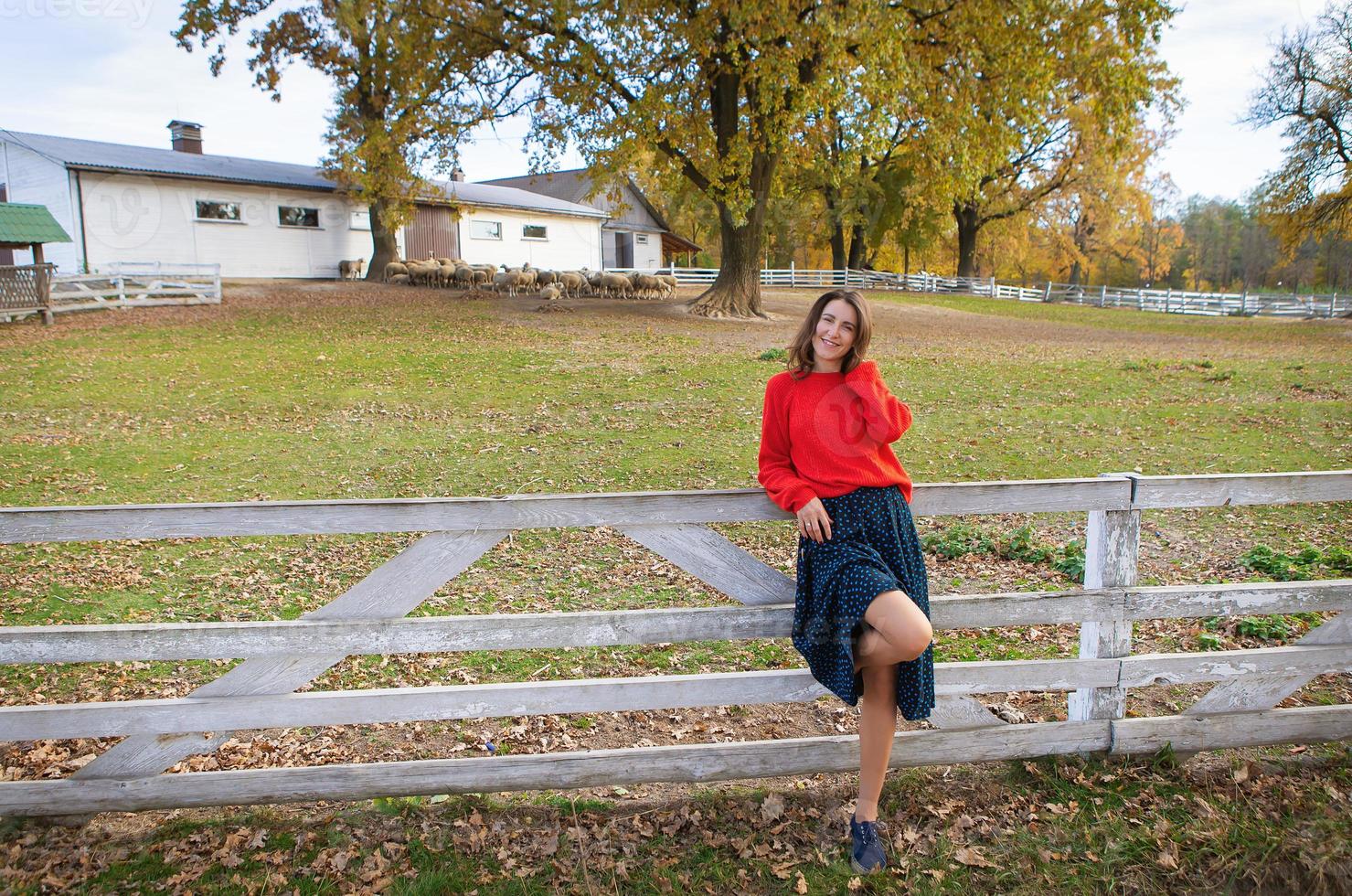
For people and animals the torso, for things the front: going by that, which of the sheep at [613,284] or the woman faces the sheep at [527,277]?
the sheep at [613,284]

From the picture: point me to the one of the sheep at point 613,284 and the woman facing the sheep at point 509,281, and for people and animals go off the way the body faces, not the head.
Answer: the sheep at point 613,284

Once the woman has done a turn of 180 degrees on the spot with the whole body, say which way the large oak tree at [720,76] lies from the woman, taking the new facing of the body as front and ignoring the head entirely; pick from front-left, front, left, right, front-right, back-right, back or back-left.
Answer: front

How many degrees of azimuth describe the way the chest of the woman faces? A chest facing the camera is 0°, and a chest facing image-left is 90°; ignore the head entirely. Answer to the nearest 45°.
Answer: approximately 0°

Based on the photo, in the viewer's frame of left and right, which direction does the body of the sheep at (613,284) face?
facing to the left of the viewer

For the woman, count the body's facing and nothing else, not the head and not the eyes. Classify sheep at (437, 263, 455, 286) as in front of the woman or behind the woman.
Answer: behind

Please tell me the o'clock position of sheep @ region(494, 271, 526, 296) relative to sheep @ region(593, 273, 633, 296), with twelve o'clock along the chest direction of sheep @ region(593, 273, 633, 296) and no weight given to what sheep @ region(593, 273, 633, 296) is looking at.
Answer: sheep @ region(494, 271, 526, 296) is roughly at 6 o'clock from sheep @ region(593, 273, 633, 296).

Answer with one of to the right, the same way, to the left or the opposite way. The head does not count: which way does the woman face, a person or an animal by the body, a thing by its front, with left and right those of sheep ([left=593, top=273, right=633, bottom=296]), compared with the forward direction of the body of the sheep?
to the left

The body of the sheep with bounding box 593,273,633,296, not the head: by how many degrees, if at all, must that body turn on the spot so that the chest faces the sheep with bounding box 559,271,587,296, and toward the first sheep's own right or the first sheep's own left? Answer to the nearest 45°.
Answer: approximately 180°

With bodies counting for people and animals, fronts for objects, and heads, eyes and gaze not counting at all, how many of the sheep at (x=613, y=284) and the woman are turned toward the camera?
1

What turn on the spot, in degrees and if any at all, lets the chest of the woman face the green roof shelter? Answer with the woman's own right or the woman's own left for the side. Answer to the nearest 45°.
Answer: approximately 135° to the woman's own right

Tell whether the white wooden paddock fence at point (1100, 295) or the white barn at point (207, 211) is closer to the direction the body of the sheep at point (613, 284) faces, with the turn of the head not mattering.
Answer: the white barn
